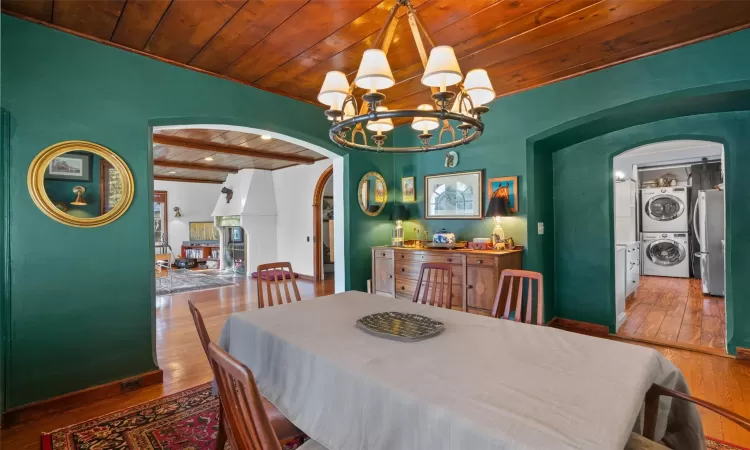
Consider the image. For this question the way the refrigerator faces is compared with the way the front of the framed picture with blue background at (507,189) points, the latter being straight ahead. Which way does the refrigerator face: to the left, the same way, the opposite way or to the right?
to the right

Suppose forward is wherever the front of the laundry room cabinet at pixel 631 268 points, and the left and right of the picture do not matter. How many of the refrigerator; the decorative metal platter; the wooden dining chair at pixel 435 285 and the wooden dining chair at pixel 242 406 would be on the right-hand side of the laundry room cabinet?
3

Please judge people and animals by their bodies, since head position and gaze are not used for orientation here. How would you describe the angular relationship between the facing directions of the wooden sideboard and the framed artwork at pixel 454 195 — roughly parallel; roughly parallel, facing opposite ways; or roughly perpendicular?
roughly parallel

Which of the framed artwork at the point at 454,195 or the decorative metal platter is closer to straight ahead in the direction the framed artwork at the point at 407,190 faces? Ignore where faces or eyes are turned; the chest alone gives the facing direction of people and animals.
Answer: the decorative metal platter

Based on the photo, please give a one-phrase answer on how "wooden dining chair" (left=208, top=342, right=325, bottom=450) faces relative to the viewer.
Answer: facing away from the viewer and to the right of the viewer

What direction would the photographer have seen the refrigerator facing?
facing to the left of the viewer

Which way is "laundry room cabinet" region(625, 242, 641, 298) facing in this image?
to the viewer's right

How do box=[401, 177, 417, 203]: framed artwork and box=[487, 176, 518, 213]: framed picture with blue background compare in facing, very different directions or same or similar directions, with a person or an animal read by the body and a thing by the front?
same or similar directions

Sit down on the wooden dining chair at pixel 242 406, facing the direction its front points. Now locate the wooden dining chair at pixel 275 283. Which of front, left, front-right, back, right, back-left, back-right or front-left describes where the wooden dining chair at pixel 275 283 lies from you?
front-left

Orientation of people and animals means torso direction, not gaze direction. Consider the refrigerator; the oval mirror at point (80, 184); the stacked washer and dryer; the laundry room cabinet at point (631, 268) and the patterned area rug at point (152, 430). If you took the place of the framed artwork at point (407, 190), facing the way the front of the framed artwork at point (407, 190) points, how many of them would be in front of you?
2

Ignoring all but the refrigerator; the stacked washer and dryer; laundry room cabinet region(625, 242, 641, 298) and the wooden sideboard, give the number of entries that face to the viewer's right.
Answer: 1

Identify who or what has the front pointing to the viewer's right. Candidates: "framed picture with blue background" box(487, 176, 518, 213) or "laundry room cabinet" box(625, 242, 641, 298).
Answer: the laundry room cabinet

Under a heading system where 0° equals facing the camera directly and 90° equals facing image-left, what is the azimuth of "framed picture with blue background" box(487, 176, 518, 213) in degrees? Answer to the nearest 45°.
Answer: approximately 45°

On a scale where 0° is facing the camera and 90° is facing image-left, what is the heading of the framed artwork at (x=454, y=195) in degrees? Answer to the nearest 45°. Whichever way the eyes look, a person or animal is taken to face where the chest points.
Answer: approximately 45°
